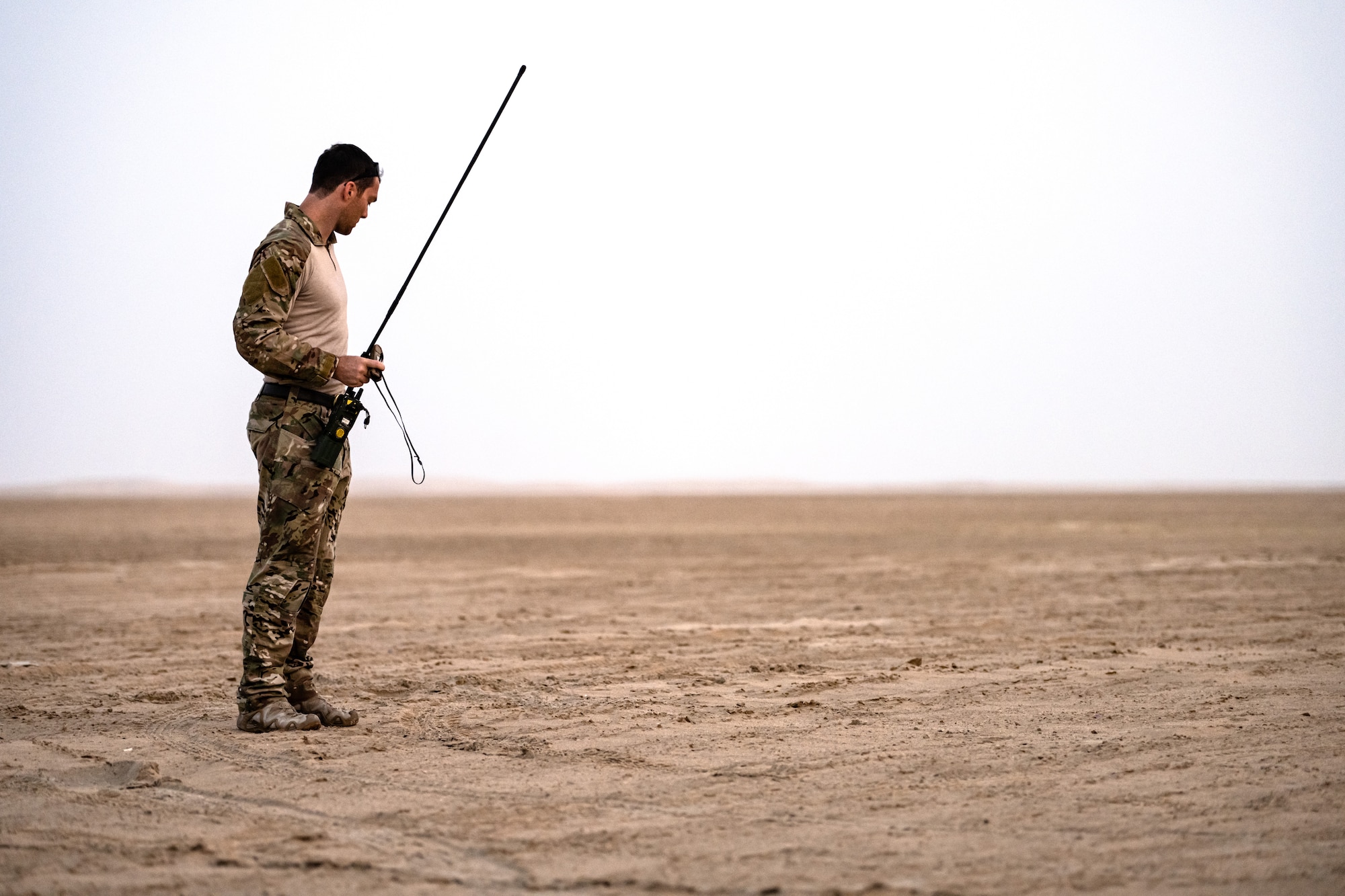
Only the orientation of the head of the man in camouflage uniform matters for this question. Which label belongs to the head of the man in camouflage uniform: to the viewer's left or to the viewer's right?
to the viewer's right

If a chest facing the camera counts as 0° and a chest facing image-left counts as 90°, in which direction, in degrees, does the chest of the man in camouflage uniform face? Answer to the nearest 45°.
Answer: approximately 270°
